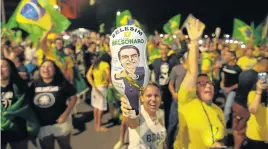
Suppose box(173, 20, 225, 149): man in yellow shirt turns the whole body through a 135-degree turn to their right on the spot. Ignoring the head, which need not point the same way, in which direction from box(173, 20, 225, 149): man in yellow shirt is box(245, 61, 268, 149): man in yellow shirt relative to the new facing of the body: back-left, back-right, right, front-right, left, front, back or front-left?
back-right

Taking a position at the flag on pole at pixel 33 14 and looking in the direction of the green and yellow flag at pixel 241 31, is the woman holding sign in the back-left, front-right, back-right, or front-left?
front-right
